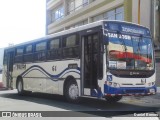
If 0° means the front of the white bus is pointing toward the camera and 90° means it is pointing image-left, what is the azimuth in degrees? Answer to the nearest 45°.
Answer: approximately 315°
